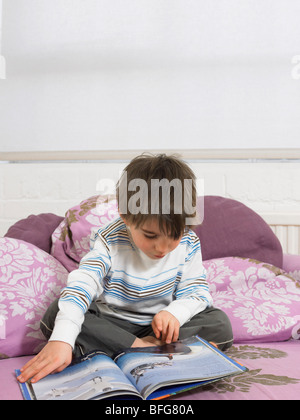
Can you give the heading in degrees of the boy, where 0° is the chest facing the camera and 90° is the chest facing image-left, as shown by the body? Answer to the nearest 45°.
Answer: approximately 0°

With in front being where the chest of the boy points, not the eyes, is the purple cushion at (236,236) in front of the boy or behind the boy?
behind
